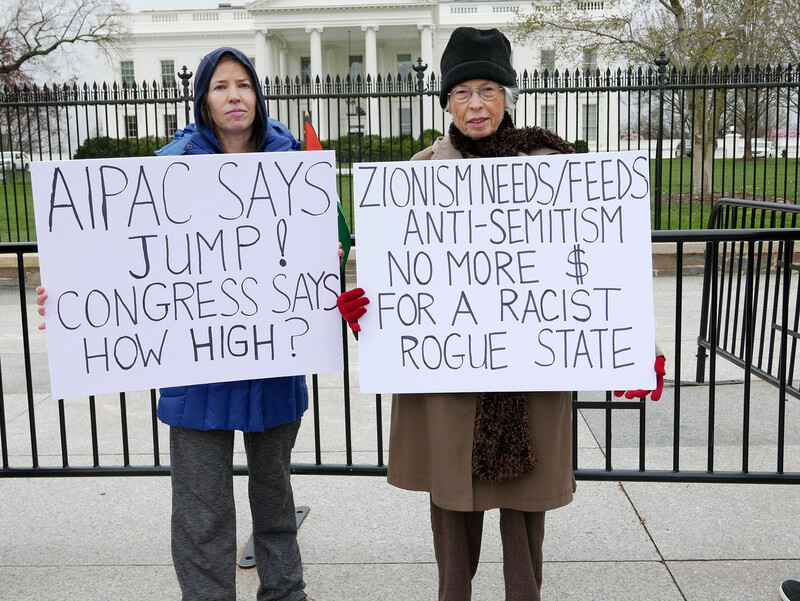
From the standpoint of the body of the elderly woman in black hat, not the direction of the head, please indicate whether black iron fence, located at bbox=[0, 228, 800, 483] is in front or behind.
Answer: behind

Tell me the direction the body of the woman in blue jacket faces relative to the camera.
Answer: toward the camera

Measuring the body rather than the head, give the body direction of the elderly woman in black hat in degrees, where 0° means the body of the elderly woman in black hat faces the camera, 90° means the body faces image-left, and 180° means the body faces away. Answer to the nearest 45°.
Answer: approximately 0°

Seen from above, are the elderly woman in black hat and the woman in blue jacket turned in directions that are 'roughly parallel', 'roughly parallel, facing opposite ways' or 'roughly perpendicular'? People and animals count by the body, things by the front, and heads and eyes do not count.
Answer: roughly parallel

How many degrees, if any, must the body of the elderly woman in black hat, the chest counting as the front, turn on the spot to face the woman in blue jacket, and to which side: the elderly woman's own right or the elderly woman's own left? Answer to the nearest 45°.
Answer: approximately 90° to the elderly woman's own right

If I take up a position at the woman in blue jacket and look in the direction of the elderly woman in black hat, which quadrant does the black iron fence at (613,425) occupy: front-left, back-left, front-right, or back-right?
front-left

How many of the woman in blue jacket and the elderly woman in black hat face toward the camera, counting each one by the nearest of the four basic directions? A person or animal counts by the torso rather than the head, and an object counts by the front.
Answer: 2

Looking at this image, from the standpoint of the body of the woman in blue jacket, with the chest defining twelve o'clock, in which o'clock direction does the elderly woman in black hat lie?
The elderly woman in black hat is roughly at 10 o'clock from the woman in blue jacket.

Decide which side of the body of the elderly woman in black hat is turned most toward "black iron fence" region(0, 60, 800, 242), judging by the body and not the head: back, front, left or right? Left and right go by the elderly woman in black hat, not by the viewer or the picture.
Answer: back

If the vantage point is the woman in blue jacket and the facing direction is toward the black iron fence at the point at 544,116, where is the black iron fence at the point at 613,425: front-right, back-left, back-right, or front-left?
front-right

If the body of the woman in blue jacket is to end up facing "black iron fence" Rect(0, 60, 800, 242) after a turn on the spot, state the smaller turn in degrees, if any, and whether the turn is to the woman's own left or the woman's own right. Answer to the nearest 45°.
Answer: approximately 135° to the woman's own left
